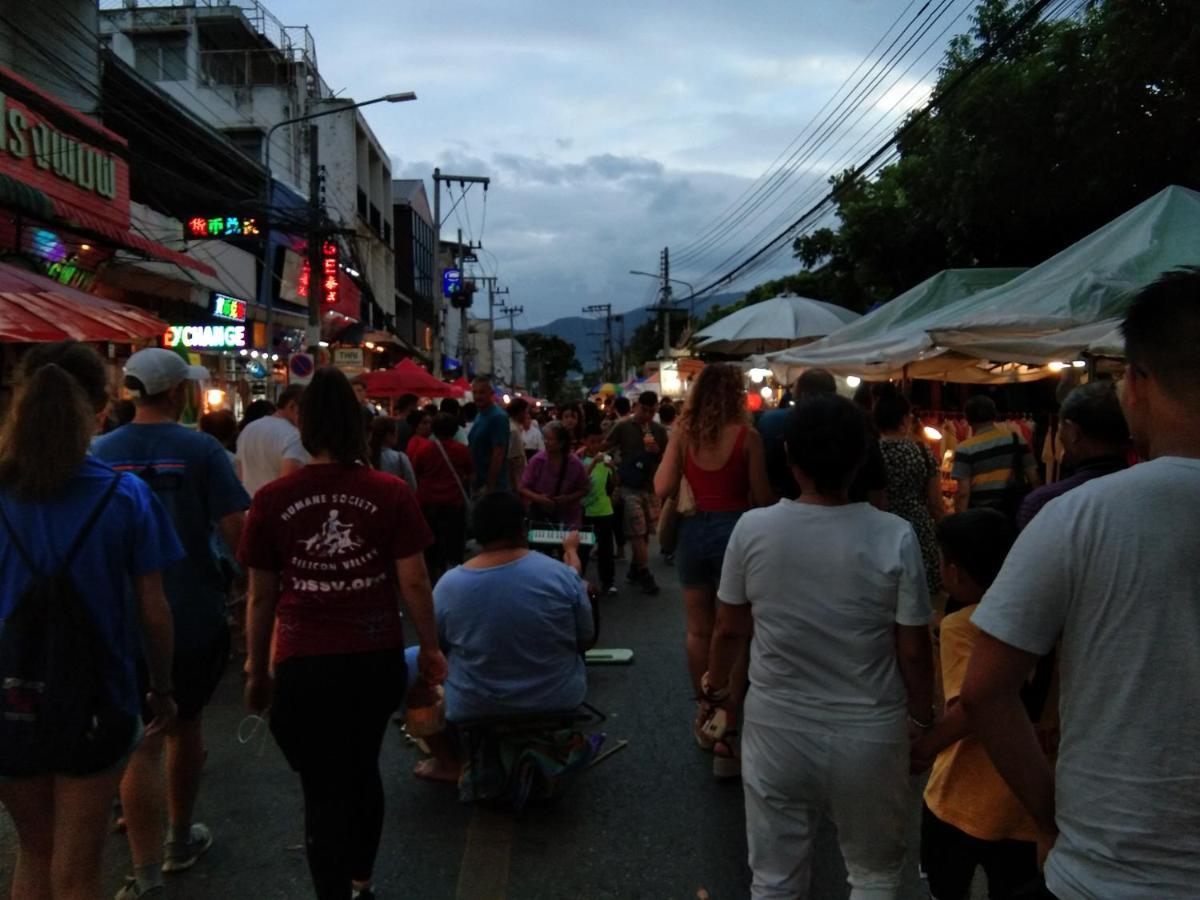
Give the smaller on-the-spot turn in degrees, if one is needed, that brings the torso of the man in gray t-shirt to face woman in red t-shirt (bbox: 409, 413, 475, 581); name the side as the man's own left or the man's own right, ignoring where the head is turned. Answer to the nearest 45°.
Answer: approximately 45° to the man's own left

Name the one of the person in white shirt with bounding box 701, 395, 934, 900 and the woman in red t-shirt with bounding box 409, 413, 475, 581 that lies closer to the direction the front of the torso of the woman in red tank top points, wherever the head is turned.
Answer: the woman in red t-shirt

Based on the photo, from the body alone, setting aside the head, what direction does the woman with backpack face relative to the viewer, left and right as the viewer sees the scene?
facing away from the viewer

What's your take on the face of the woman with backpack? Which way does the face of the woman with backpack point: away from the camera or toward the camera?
away from the camera

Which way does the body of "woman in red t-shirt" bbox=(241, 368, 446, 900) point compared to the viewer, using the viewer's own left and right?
facing away from the viewer

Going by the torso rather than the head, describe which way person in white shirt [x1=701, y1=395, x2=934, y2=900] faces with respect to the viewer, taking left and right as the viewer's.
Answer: facing away from the viewer

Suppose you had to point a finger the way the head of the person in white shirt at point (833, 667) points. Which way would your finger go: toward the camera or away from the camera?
away from the camera

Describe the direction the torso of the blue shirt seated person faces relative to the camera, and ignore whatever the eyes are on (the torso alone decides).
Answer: away from the camera

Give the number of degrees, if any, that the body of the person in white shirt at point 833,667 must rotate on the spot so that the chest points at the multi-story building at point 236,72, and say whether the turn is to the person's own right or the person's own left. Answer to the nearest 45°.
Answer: approximately 45° to the person's own left
